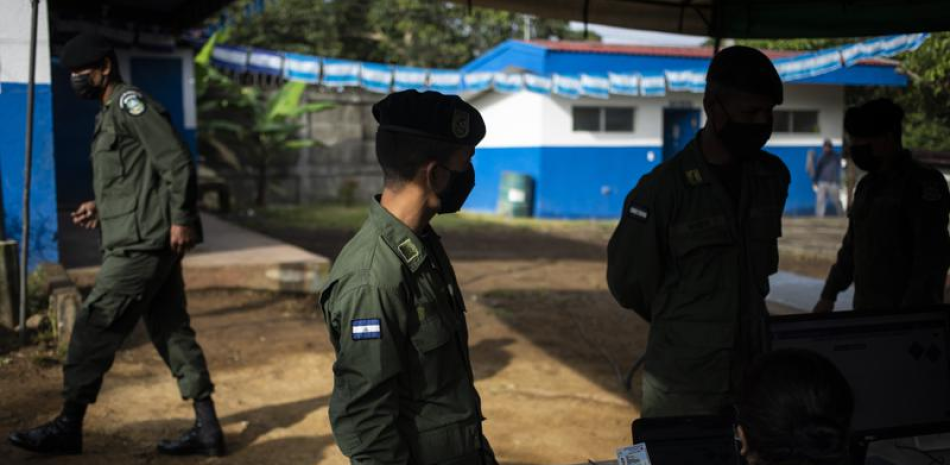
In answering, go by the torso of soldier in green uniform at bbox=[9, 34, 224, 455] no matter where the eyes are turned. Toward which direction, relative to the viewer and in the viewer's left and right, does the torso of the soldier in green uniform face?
facing to the left of the viewer

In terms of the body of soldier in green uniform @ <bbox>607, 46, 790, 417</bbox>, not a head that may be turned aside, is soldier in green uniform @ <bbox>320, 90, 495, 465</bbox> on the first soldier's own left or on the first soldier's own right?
on the first soldier's own right

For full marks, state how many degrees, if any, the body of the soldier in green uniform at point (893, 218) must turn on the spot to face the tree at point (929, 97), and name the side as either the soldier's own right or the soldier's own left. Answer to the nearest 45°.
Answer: approximately 135° to the soldier's own right

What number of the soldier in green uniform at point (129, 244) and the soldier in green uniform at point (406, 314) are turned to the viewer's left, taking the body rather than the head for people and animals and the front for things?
1

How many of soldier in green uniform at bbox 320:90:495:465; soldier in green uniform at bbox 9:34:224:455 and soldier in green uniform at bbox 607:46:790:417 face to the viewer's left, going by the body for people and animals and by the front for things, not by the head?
1

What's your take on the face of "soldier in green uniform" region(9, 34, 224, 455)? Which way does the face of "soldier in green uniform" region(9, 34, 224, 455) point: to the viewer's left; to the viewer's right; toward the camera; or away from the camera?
to the viewer's left
